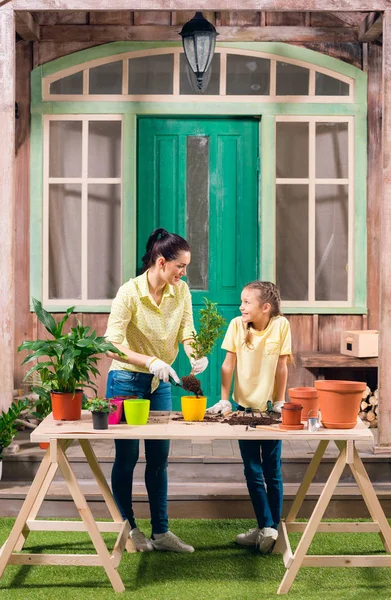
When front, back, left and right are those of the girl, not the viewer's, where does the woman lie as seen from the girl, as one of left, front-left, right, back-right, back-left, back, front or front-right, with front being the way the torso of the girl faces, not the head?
right

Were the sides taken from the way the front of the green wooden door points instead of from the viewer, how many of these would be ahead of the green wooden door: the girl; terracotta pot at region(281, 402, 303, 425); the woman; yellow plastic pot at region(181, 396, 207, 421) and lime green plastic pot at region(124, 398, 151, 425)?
5

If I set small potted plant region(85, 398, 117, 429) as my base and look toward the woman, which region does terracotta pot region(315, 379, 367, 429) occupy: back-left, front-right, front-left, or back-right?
front-right

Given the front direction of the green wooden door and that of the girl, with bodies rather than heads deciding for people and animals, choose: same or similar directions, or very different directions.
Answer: same or similar directions

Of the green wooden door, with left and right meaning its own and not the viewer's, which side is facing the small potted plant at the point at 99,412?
front

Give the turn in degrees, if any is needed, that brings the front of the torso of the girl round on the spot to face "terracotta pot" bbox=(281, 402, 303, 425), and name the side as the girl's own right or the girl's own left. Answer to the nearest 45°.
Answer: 0° — they already face it

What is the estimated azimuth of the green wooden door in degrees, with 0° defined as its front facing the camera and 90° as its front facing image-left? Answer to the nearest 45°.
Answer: approximately 0°

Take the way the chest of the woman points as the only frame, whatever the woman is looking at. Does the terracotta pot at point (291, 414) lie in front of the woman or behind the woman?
in front

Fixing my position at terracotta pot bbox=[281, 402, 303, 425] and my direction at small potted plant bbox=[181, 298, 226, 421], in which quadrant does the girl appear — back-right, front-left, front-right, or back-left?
front-right

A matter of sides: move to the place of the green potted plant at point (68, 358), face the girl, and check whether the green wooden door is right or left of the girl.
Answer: left

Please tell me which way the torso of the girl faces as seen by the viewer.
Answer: toward the camera
